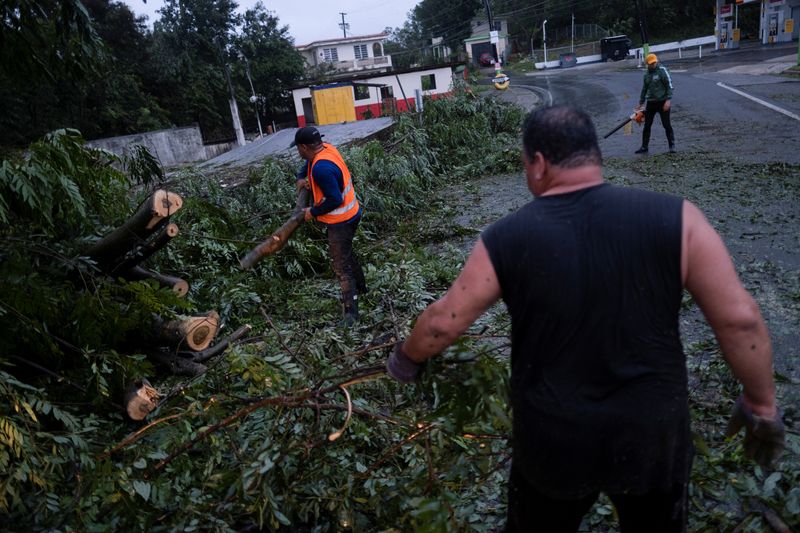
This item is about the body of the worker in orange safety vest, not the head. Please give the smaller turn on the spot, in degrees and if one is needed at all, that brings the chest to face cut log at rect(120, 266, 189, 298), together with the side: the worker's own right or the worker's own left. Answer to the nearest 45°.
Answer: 0° — they already face it

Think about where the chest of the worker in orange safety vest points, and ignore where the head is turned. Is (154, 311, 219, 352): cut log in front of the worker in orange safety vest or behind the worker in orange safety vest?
in front

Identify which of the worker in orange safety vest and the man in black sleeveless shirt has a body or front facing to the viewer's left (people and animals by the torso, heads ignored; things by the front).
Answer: the worker in orange safety vest

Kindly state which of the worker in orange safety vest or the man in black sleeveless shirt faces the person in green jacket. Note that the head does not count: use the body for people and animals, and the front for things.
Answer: the man in black sleeveless shirt

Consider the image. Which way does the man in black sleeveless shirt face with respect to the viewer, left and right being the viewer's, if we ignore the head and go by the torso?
facing away from the viewer

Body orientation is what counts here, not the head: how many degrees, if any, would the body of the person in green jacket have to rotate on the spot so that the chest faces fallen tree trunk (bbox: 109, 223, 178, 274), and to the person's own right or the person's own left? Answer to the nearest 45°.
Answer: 0° — they already face it

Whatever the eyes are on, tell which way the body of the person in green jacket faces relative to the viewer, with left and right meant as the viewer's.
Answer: facing the viewer and to the left of the viewer

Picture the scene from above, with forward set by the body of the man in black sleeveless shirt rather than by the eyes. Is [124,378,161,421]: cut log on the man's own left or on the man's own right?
on the man's own left

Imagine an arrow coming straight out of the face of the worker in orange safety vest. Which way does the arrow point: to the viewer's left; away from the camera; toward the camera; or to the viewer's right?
to the viewer's left

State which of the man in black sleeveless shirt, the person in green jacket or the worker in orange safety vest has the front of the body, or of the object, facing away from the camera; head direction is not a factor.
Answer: the man in black sleeveless shirt

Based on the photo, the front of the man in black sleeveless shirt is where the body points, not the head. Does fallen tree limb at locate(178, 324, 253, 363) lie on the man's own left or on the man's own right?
on the man's own left

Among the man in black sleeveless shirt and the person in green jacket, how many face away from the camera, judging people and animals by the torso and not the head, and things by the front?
1

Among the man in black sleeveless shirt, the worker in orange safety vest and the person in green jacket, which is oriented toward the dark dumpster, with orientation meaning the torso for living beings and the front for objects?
the man in black sleeveless shirt

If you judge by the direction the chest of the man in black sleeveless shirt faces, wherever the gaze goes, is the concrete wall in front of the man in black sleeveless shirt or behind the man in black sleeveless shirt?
in front

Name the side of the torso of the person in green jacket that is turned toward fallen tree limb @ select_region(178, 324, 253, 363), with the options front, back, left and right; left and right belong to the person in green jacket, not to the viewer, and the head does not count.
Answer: front

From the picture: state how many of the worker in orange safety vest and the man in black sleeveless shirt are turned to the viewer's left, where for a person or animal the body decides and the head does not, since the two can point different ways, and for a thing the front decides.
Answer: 1

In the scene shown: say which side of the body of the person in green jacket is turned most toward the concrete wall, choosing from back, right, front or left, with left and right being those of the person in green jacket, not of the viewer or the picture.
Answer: right

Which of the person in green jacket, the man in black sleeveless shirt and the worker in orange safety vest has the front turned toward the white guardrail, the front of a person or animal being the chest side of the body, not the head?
the man in black sleeveless shirt

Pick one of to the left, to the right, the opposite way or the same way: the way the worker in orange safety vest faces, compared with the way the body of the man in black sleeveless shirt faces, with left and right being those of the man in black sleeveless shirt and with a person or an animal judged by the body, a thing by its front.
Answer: to the left

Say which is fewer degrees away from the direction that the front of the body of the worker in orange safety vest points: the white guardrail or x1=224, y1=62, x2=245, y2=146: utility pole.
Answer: the utility pole

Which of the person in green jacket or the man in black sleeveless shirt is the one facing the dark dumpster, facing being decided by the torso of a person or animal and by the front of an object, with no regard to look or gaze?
the man in black sleeveless shirt

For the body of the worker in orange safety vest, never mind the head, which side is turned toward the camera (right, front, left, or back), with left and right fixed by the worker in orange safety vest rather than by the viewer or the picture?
left

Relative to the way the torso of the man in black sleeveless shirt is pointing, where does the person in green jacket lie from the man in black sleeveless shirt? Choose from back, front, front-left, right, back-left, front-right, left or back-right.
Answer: front

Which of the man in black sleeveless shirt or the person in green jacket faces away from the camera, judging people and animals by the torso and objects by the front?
the man in black sleeveless shirt
